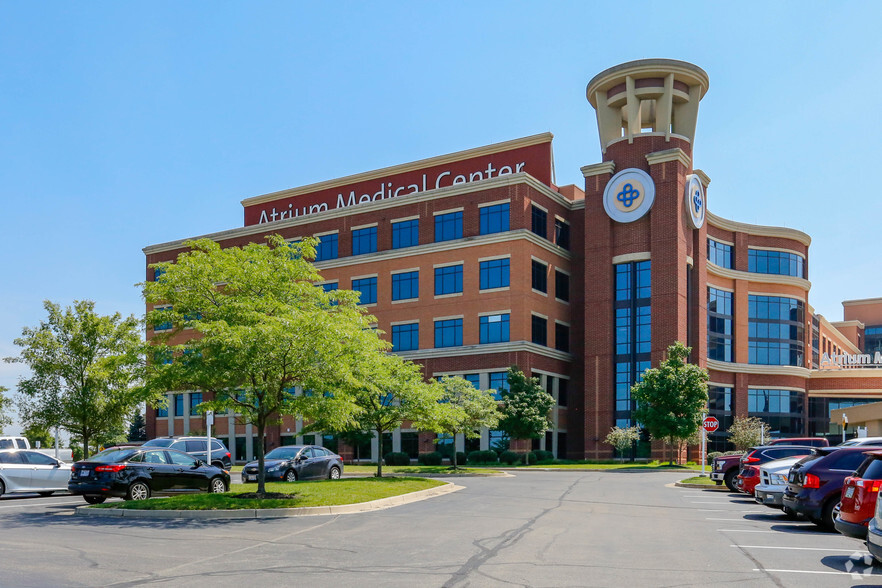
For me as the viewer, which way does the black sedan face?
facing away from the viewer and to the right of the viewer

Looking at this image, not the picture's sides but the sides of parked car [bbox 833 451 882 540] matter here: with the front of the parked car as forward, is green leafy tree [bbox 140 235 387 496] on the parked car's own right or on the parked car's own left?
on the parked car's own left

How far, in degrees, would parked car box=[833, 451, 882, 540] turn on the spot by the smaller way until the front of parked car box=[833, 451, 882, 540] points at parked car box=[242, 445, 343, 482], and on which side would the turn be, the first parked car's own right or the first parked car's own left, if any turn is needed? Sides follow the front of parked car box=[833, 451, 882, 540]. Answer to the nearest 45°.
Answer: approximately 90° to the first parked car's own left
